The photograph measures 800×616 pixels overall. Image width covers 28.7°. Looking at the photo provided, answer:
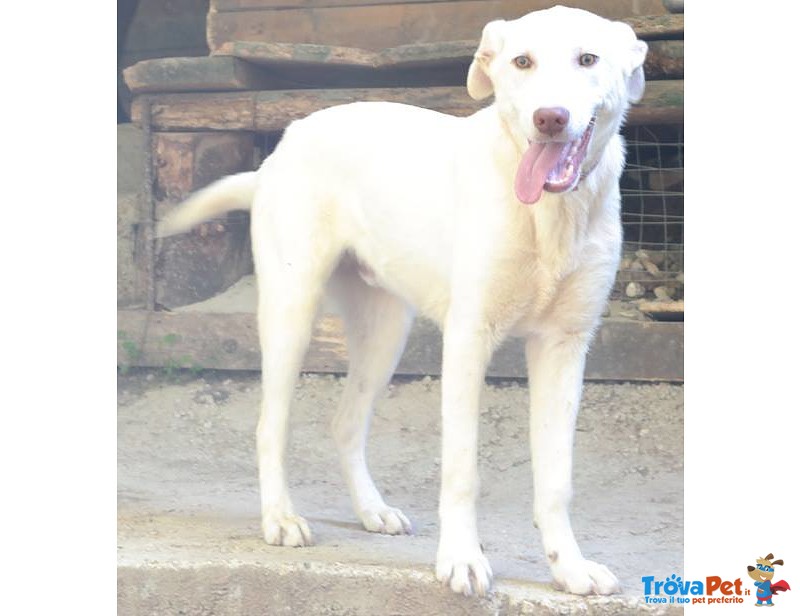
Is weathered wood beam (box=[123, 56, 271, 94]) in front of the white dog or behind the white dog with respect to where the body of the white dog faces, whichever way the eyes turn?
behind

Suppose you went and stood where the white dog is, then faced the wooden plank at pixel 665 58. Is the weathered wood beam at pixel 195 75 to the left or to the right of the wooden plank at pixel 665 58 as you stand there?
left

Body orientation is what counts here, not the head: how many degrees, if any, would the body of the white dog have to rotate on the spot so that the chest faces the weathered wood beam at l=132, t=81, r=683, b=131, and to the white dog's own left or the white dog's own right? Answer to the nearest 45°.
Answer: approximately 135° to the white dog's own left

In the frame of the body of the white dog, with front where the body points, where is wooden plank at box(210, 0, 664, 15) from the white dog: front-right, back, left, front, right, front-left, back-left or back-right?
back-left

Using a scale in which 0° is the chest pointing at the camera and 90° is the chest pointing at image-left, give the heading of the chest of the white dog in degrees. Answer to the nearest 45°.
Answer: approximately 315°

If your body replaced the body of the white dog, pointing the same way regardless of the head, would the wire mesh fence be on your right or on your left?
on your left

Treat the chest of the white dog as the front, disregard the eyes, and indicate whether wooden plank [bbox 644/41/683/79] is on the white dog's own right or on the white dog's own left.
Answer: on the white dog's own left

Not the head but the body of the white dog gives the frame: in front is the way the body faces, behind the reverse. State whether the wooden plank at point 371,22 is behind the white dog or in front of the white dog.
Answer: behind

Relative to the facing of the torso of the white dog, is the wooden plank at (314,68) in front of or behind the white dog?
behind
